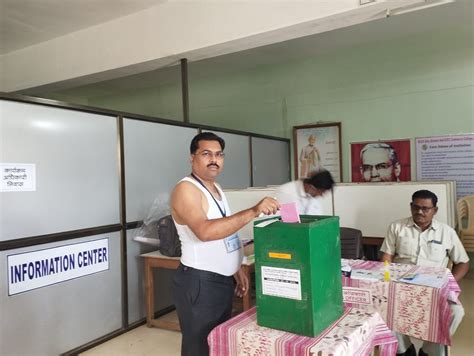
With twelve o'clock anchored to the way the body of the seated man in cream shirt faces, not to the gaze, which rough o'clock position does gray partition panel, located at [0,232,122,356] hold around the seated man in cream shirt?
The gray partition panel is roughly at 2 o'clock from the seated man in cream shirt.

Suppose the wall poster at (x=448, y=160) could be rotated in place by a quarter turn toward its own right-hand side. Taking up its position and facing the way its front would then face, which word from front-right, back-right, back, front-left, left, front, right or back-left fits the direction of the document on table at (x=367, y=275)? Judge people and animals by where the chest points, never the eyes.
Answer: left

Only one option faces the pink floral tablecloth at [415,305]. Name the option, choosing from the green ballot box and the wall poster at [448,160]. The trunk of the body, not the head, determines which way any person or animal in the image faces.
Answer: the wall poster

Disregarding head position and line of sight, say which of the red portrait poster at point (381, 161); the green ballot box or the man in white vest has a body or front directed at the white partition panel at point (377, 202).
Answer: the red portrait poster

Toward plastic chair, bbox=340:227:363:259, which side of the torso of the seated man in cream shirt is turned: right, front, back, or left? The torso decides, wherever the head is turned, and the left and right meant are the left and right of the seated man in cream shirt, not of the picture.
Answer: right

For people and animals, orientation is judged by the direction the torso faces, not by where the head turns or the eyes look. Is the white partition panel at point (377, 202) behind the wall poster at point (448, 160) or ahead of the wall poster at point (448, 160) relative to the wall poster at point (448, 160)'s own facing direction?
ahead

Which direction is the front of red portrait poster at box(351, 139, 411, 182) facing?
toward the camera

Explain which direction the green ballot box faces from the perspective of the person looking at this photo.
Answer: facing the viewer and to the left of the viewer

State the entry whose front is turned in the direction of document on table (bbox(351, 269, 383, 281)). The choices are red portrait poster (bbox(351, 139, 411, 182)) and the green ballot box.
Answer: the red portrait poster

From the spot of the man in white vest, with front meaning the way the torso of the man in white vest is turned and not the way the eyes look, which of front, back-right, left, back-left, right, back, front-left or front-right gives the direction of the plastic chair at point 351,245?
left

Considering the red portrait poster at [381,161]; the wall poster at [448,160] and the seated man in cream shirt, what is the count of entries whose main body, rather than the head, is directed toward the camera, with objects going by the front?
3

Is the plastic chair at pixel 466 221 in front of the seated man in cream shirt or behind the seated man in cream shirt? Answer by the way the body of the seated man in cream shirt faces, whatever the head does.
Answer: behind

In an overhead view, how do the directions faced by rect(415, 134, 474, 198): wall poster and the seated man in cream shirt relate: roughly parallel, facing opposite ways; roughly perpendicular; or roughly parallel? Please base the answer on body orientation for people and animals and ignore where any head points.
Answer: roughly parallel

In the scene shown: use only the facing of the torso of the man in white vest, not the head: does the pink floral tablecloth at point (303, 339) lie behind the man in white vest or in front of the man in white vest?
in front

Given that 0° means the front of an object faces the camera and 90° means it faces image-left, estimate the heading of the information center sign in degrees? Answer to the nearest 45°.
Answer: approximately 315°

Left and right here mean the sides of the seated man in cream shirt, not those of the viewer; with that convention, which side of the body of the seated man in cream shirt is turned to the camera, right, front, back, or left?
front

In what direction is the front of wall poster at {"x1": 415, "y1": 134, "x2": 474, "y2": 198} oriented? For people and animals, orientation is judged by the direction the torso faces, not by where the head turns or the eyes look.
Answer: toward the camera

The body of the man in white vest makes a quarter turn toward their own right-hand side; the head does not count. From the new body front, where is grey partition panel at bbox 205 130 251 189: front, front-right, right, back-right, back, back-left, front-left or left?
back-right
